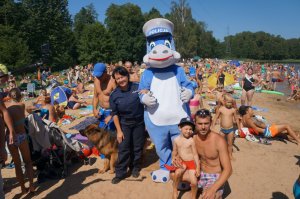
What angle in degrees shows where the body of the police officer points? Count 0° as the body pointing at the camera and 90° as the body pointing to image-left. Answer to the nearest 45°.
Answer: approximately 0°

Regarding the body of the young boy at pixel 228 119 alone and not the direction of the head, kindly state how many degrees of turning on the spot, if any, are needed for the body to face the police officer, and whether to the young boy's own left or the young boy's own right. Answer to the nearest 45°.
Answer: approximately 45° to the young boy's own right

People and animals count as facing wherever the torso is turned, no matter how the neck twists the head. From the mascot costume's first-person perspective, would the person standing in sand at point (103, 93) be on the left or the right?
on its right

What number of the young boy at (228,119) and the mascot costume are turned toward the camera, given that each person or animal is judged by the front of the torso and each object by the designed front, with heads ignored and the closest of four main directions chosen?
2

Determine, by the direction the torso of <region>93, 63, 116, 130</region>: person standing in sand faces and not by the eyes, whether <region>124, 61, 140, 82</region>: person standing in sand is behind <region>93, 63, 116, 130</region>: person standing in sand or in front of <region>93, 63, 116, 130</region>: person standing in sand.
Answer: behind

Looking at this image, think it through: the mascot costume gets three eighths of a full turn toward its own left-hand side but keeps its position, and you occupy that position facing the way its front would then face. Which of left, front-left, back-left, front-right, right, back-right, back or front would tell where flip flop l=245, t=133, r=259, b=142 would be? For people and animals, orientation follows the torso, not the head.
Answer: front

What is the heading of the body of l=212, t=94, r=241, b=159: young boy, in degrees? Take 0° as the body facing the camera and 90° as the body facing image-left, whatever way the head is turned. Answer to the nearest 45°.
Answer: approximately 0°

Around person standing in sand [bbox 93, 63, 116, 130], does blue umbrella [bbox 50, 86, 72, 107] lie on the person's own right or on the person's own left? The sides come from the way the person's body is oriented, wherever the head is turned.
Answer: on the person's own right

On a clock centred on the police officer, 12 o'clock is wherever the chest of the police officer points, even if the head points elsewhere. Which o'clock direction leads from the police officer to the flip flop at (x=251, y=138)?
The flip flop is roughly at 8 o'clock from the police officer.
